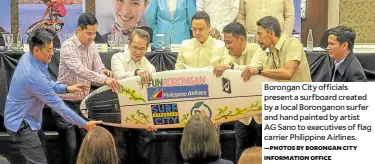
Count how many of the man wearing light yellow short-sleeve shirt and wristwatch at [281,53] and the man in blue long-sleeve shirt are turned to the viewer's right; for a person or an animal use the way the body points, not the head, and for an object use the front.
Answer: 1

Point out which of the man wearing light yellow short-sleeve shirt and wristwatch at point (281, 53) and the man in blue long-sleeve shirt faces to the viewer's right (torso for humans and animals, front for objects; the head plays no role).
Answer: the man in blue long-sleeve shirt

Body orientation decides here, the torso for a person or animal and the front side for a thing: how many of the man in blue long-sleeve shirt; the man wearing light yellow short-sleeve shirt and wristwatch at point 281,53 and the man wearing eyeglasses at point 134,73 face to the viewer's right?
1

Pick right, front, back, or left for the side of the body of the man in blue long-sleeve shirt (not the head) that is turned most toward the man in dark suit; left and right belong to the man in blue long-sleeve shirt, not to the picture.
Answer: front

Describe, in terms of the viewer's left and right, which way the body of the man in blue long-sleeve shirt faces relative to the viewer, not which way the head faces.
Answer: facing to the right of the viewer

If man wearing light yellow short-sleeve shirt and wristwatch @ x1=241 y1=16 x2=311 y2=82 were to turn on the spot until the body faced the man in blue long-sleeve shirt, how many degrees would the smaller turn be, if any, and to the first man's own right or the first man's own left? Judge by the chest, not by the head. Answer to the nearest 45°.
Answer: approximately 45° to the first man's own right

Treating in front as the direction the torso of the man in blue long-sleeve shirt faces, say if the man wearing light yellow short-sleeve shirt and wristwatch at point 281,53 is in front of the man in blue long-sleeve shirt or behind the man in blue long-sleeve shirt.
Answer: in front

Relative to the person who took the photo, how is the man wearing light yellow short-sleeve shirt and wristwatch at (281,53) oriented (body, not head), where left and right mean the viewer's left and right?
facing the viewer and to the left of the viewer

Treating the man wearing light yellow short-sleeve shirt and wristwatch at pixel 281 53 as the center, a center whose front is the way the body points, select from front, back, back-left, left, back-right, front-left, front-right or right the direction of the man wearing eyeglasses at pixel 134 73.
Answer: front-right

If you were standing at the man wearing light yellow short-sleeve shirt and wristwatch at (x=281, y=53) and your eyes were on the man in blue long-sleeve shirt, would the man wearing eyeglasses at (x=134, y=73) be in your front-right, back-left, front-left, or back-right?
front-right

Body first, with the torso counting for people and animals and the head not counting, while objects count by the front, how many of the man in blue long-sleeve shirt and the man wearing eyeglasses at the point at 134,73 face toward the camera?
1

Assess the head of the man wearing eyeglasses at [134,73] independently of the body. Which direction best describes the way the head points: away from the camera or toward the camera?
toward the camera

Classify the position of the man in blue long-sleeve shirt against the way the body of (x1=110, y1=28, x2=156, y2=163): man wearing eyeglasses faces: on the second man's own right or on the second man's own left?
on the second man's own right

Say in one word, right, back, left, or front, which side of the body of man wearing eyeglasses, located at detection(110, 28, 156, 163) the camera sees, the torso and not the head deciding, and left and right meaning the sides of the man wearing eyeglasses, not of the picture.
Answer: front
